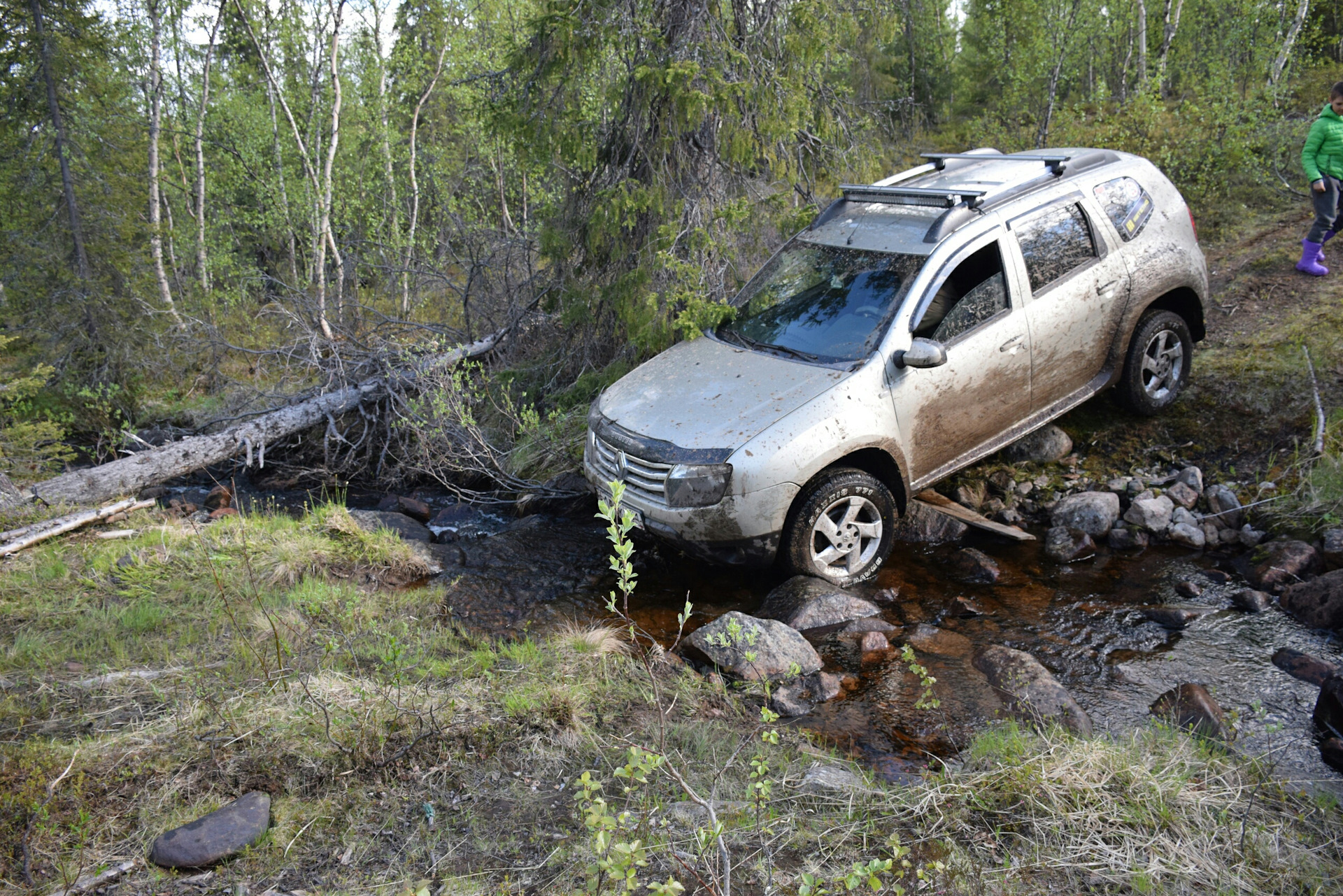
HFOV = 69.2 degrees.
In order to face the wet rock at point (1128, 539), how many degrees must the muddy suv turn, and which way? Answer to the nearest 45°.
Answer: approximately 135° to its left

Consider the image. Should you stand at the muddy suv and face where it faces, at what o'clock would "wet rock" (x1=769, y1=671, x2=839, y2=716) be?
The wet rock is roughly at 11 o'clock from the muddy suv.

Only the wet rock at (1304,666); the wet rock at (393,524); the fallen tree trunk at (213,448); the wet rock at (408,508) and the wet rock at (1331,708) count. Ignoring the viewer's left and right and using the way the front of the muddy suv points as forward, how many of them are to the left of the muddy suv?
2

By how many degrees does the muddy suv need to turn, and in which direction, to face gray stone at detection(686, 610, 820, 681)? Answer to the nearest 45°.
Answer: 0° — it already faces it

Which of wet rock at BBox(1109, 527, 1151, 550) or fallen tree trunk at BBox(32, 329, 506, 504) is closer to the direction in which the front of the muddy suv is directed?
the fallen tree trunk

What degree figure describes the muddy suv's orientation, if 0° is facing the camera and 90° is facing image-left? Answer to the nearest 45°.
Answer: approximately 45°

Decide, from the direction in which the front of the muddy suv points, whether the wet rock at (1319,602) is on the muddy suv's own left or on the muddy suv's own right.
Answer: on the muddy suv's own left

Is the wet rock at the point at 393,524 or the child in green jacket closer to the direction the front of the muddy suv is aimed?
the wet rock

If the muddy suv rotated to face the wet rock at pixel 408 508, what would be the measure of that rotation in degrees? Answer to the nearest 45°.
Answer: approximately 45° to its right

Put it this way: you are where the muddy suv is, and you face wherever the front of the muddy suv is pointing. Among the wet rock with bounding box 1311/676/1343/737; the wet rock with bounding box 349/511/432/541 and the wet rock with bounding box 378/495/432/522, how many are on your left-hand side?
1

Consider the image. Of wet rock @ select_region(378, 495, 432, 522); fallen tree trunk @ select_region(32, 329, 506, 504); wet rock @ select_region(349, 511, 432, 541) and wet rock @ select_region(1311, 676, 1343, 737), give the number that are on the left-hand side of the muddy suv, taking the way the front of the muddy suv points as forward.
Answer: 1

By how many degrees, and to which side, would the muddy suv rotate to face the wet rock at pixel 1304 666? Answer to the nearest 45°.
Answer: approximately 90° to its left

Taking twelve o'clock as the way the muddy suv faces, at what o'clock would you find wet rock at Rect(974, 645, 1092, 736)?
The wet rock is roughly at 10 o'clock from the muddy suv.
